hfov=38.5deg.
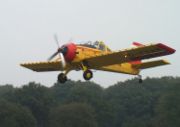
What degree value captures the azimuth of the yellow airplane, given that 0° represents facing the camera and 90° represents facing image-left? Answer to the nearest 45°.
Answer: approximately 45°
